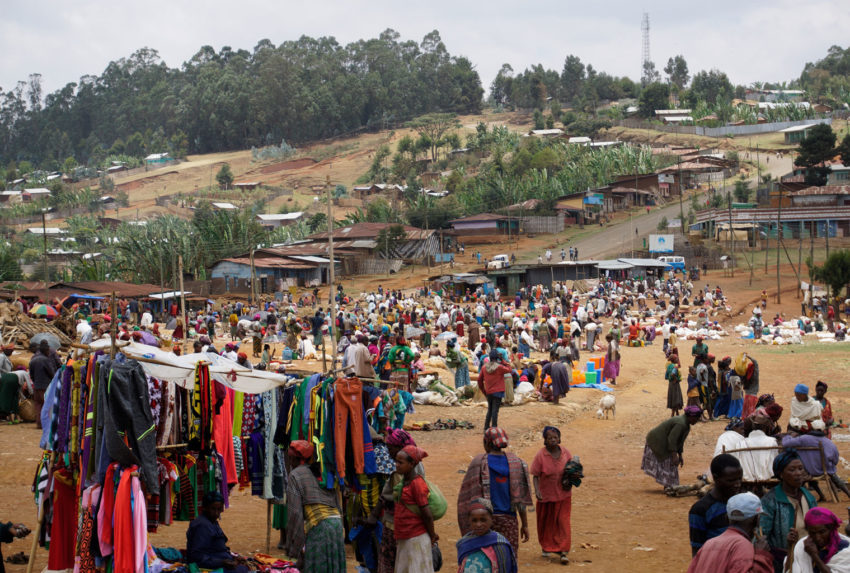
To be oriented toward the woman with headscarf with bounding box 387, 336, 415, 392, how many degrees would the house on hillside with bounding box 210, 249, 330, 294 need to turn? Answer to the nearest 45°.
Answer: approximately 45° to its right

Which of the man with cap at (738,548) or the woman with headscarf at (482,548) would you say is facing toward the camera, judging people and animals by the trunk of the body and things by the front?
the woman with headscarf

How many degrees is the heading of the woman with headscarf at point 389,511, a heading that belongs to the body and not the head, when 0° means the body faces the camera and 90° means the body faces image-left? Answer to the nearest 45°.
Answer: approximately 45°

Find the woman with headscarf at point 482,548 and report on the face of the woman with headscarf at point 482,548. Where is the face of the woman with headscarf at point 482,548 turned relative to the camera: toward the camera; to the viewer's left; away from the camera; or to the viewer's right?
toward the camera

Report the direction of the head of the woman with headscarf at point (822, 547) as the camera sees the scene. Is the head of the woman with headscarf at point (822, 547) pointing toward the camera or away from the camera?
toward the camera

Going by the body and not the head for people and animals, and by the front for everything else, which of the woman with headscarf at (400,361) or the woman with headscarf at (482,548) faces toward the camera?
the woman with headscarf at (482,548)

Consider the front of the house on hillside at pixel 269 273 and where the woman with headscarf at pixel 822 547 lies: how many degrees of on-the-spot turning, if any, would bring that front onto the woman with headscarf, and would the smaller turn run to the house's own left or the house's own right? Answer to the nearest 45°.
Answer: approximately 45° to the house's own right

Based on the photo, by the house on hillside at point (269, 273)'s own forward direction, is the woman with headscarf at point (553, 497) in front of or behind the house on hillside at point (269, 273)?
in front

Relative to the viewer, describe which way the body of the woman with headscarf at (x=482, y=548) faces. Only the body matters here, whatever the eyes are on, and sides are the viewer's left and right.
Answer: facing the viewer
